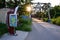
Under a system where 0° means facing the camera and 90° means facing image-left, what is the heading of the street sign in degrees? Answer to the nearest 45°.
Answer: approximately 0°
